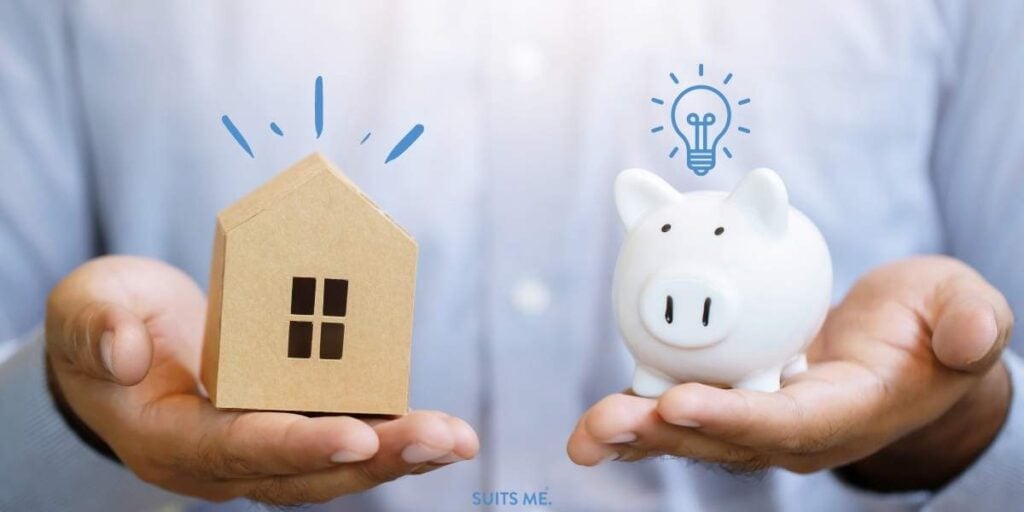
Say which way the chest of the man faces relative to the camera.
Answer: toward the camera
